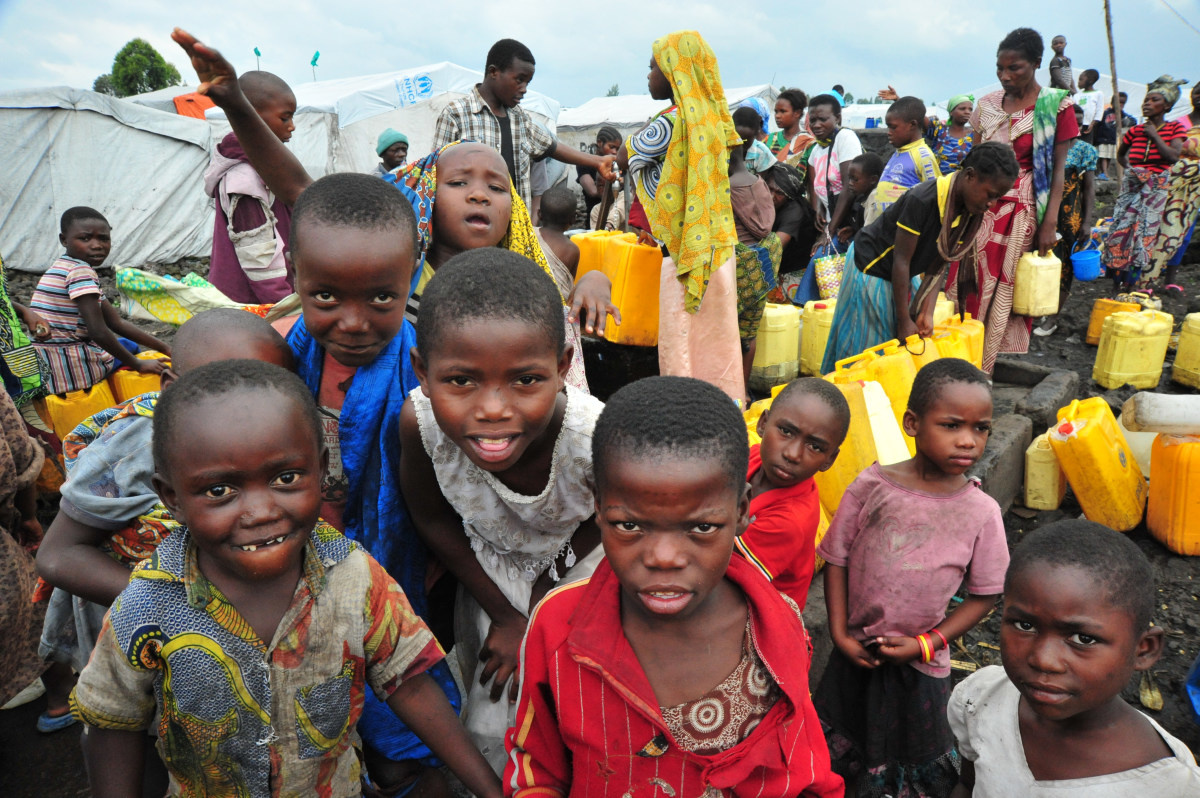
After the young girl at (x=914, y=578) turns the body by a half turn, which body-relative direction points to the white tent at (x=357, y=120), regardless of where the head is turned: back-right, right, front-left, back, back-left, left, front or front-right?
front-left

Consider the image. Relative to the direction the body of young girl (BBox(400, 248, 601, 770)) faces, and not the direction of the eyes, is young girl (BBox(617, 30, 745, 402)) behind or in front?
behind

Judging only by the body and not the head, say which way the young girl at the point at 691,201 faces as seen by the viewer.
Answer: to the viewer's left

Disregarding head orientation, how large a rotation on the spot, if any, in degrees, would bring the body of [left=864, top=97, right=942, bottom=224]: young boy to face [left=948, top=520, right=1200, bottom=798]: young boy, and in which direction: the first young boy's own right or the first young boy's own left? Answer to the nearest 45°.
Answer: approximately 45° to the first young boy's own left

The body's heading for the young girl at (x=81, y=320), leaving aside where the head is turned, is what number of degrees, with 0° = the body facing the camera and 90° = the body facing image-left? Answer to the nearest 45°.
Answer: approximately 270°
